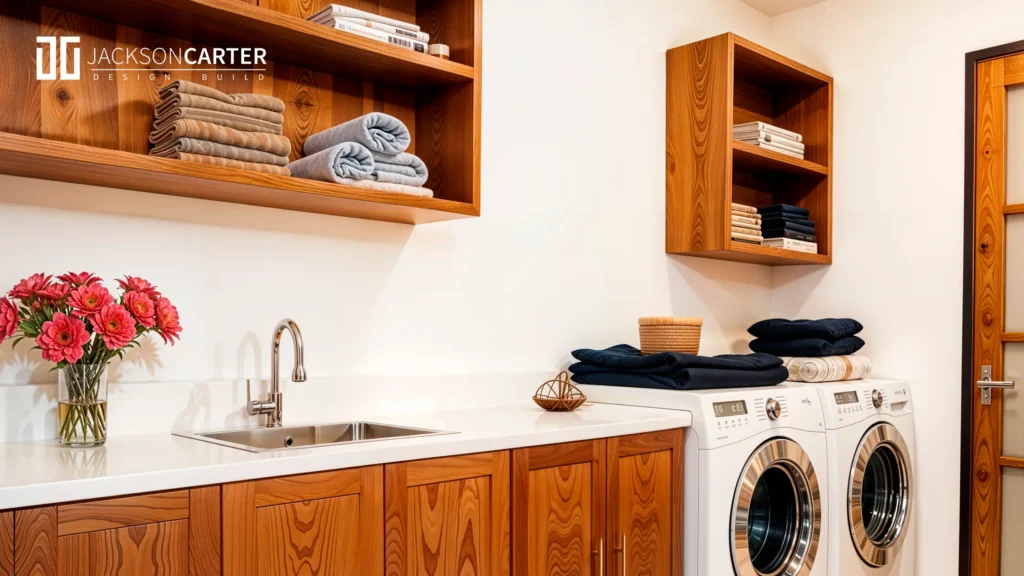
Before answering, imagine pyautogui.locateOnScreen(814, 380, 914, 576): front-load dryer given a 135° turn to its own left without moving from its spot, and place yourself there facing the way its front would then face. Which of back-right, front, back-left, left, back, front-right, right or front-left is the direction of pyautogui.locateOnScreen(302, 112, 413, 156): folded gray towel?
back-left

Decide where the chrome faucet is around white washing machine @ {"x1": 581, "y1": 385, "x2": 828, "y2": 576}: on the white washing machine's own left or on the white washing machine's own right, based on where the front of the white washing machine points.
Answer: on the white washing machine's own right

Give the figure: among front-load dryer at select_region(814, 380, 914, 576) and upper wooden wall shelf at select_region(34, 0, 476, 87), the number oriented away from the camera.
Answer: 0

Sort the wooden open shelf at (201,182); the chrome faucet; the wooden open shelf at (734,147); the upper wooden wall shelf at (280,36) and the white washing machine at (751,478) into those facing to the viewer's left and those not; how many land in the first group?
0

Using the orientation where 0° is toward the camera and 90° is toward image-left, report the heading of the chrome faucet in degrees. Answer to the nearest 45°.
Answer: approximately 315°

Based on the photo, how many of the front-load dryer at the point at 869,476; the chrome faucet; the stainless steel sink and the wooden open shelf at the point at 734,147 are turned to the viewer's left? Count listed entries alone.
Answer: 0

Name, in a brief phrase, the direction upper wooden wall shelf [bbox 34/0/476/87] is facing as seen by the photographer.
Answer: facing the viewer and to the right of the viewer

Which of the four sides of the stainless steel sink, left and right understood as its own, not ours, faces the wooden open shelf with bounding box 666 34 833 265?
left
